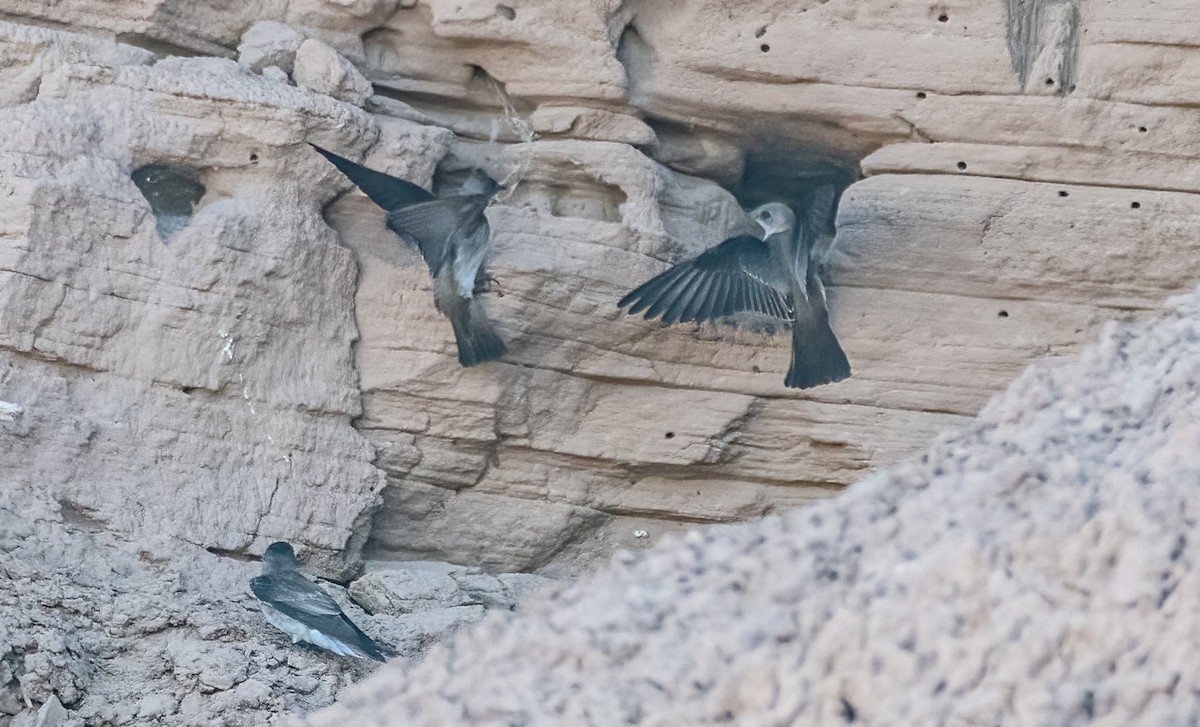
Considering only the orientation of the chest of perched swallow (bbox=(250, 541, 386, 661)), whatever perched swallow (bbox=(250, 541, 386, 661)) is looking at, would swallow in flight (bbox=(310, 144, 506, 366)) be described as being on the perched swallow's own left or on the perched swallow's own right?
on the perched swallow's own right

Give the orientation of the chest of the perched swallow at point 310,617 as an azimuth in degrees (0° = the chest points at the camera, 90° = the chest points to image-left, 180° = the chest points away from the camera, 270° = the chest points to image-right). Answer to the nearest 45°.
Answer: approximately 135°

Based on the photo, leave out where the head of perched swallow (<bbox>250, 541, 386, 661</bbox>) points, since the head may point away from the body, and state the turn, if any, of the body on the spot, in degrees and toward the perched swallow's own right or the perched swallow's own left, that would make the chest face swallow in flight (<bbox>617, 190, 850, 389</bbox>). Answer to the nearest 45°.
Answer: approximately 90° to the perched swallow's own right
